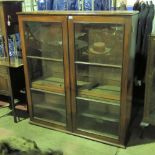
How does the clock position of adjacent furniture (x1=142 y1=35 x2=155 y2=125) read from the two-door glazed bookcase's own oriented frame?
The adjacent furniture is roughly at 8 o'clock from the two-door glazed bookcase.

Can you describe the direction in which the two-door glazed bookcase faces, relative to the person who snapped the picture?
facing the viewer and to the left of the viewer

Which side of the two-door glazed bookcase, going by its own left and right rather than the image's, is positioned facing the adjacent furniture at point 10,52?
right
